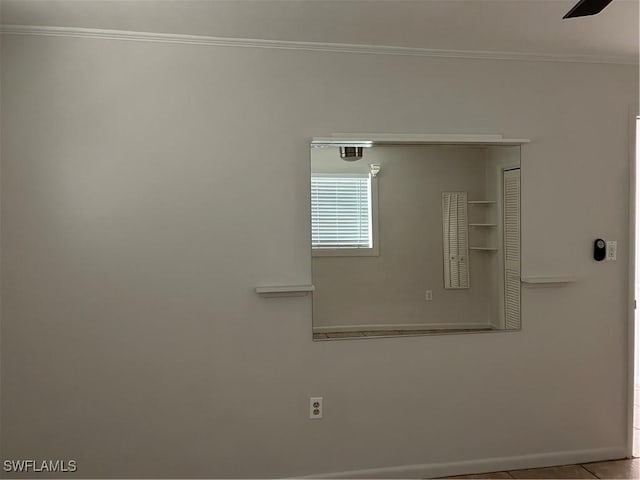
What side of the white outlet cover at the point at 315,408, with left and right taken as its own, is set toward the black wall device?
left

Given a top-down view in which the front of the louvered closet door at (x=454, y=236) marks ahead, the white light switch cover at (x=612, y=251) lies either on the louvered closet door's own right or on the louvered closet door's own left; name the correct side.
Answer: on the louvered closet door's own left

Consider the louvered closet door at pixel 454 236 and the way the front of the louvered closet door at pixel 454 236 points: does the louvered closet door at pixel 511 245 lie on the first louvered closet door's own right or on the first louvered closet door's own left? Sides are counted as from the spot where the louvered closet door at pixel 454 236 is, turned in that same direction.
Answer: on the first louvered closet door's own left

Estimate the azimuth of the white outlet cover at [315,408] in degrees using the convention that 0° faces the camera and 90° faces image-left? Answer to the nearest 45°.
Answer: approximately 0°

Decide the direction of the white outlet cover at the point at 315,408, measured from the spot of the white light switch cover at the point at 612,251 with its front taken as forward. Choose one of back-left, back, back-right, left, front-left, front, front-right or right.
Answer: front-right

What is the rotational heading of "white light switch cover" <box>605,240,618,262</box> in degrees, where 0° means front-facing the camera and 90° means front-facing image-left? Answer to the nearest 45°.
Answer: approximately 0°
